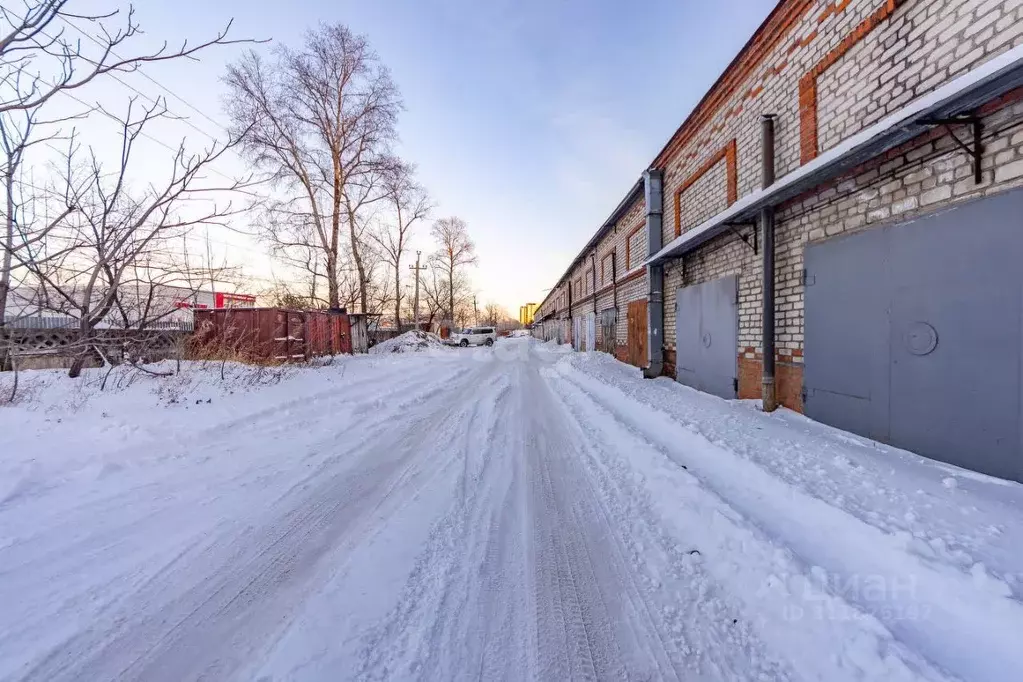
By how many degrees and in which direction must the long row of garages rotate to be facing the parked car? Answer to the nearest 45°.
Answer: approximately 90° to its right

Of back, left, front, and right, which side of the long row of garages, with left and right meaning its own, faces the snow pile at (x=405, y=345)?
right

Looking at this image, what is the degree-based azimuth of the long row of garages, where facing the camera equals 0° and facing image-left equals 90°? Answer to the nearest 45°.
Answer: approximately 45°
